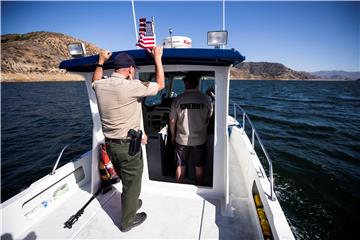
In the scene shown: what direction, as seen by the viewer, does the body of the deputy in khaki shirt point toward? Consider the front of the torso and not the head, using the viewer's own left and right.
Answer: facing away from the viewer and to the right of the viewer

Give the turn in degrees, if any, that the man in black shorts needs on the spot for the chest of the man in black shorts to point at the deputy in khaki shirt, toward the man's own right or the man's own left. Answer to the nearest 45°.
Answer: approximately 135° to the man's own left

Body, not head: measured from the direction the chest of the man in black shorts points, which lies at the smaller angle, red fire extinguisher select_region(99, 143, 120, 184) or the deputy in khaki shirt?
the red fire extinguisher

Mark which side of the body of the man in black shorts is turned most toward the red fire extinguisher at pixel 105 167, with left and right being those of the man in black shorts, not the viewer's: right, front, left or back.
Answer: left

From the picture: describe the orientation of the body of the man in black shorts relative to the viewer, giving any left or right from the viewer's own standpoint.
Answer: facing away from the viewer

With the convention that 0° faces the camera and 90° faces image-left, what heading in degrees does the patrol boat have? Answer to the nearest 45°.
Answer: approximately 180°

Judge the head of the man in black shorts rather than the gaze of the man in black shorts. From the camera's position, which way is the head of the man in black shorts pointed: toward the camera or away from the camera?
away from the camera
